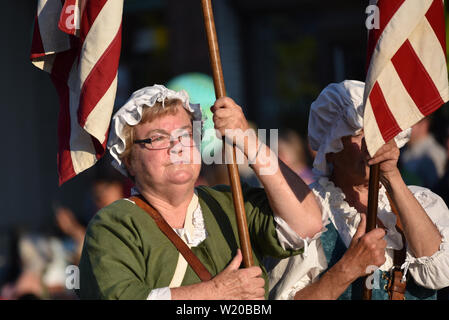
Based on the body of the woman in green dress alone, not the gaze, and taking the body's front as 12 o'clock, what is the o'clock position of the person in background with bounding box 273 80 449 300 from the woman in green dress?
The person in background is roughly at 10 o'clock from the woman in green dress.

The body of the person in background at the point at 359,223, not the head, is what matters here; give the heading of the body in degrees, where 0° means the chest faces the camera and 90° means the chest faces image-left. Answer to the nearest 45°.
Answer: approximately 315°

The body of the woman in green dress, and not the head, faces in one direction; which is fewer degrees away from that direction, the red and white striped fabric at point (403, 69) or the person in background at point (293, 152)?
the red and white striped fabric

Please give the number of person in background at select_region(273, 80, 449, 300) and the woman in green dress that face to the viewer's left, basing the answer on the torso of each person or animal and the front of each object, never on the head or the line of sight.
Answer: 0

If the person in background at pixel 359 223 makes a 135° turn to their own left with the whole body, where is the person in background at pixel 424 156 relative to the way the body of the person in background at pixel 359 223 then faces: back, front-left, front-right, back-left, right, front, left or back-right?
front

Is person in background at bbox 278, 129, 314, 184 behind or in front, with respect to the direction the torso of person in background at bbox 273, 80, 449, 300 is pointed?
behind

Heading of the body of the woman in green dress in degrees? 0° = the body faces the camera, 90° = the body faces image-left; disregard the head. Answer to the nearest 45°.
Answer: approximately 315°

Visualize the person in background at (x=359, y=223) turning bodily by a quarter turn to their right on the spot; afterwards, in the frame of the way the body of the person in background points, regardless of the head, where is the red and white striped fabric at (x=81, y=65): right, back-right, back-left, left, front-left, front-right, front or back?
front-right
